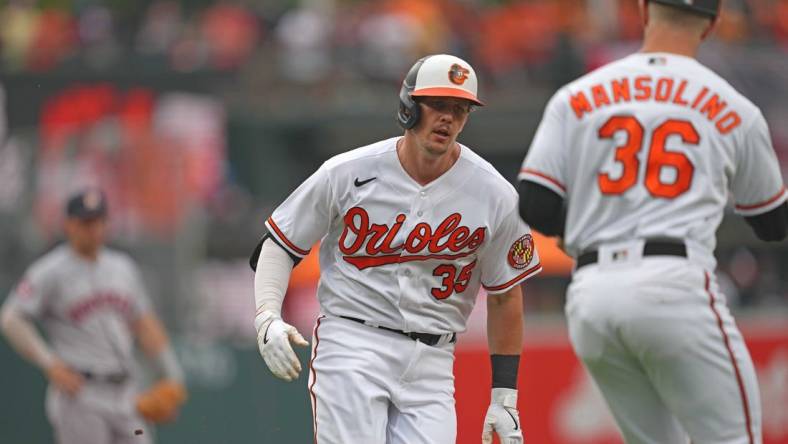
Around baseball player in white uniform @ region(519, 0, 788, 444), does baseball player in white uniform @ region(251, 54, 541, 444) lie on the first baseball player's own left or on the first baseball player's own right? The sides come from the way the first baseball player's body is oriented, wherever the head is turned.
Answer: on the first baseball player's own left

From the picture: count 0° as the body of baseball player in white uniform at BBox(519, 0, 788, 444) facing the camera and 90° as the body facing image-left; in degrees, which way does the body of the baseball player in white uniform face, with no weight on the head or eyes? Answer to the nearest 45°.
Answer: approximately 180°

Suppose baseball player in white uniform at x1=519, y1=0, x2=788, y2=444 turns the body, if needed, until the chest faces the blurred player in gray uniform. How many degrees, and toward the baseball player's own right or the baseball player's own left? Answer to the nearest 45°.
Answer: approximately 45° to the baseball player's own left

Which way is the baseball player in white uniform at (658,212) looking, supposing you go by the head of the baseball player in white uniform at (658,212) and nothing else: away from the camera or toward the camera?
away from the camera
